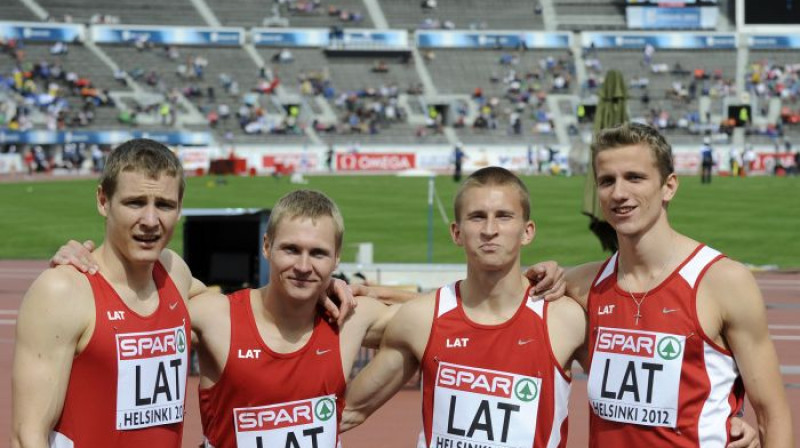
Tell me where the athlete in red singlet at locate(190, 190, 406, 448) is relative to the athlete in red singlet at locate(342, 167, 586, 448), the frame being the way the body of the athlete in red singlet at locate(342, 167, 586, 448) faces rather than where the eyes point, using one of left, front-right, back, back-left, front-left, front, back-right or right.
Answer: right

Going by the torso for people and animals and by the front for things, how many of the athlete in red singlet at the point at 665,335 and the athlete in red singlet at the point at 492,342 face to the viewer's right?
0

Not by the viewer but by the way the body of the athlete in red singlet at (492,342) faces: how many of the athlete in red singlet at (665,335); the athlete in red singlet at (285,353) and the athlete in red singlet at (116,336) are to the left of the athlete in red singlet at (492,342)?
1

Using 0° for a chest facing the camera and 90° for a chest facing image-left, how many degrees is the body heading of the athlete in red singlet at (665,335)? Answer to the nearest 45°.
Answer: approximately 45°

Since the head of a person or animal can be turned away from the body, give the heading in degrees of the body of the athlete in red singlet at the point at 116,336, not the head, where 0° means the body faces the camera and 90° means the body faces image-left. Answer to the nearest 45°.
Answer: approximately 315°

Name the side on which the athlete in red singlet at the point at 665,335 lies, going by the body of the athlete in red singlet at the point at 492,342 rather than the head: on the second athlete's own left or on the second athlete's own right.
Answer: on the second athlete's own left

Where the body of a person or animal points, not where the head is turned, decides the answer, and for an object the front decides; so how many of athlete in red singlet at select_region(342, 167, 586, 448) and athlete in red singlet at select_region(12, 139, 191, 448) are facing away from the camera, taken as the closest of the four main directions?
0

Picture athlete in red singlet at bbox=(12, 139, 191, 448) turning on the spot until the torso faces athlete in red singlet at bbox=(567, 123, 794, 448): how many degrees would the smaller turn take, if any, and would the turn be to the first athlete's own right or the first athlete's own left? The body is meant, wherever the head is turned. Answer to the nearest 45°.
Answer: approximately 45° to the first athlete's own left

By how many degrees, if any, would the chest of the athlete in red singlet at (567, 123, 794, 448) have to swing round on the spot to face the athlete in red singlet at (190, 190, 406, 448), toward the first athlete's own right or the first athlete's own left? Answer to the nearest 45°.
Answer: approximately 45° to the first athlete's own right

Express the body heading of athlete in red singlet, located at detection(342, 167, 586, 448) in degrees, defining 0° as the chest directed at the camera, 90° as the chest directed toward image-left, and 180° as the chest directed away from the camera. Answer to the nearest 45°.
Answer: approximately 0°
